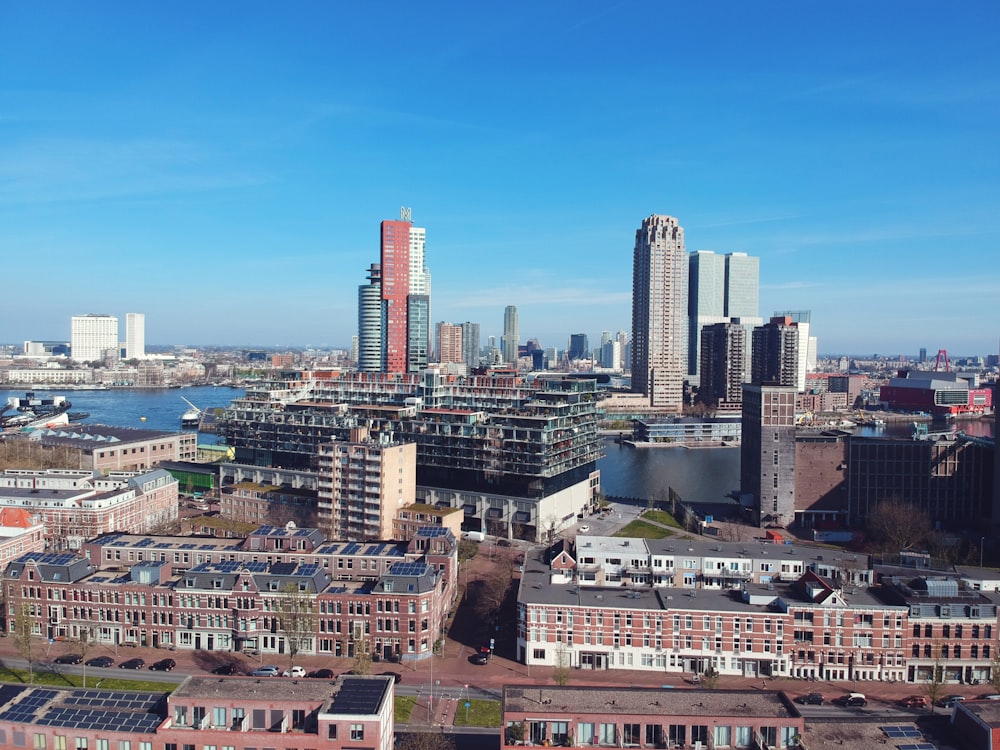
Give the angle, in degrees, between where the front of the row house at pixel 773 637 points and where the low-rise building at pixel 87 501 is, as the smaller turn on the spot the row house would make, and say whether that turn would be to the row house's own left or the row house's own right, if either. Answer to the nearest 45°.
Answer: approximately 90° to the row house's own right

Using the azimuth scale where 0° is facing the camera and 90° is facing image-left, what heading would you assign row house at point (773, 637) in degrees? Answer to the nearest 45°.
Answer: approximately 0°

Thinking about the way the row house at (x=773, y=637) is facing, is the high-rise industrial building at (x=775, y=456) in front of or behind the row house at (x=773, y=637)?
behind

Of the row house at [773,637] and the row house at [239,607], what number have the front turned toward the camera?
2

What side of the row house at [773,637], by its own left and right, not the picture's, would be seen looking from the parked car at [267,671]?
right
